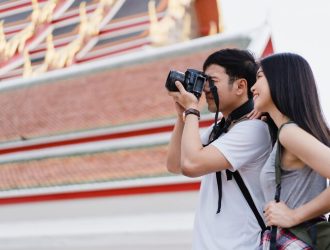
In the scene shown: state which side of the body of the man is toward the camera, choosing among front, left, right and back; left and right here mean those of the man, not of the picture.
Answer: left

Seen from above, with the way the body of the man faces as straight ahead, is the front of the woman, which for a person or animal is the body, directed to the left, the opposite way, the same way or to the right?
the same way

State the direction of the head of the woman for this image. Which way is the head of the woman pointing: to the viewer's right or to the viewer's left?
to the viewer's left

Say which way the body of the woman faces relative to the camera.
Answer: to the viewer's left

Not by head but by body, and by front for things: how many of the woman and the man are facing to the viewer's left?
2
